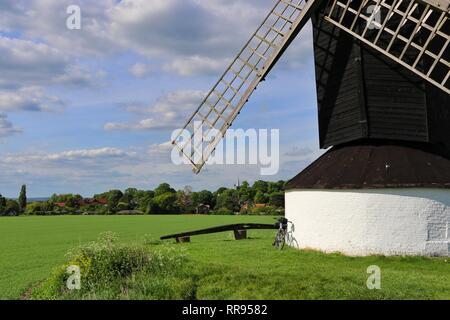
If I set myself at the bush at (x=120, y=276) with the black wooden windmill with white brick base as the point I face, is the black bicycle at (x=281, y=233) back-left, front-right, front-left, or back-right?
front-left

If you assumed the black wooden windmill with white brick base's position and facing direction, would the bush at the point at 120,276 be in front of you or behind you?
in front

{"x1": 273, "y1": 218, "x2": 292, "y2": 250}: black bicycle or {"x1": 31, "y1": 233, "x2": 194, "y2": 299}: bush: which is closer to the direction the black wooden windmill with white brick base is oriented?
the bush

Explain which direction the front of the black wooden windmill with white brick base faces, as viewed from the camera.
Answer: facing the viewer and to the left of the viewer

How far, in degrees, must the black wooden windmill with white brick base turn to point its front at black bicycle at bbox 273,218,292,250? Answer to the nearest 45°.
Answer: approximately 90° to its right
